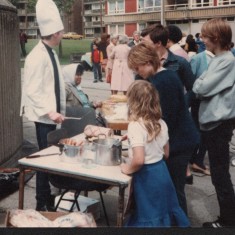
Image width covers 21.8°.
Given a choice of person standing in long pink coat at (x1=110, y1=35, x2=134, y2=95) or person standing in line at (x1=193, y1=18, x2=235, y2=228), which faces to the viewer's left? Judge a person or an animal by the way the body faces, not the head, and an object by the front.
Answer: person standing in line at (x1=193, y1=18, x2=235, y2=228)

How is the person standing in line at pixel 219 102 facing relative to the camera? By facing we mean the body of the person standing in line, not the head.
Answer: to the viewer's left

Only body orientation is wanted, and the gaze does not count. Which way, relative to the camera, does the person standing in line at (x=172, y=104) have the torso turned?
to the viewer's left

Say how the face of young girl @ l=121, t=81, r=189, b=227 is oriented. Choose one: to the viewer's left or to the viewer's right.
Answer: to the viewer's left

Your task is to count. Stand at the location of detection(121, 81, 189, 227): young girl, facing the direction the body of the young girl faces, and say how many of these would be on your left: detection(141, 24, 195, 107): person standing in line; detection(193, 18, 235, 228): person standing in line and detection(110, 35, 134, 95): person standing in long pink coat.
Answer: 0

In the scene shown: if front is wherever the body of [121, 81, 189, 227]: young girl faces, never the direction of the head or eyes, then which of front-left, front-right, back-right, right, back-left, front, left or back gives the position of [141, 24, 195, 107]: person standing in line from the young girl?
front-right

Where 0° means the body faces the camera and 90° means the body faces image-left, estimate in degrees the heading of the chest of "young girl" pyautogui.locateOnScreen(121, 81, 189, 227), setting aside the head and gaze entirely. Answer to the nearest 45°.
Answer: approximately 135°

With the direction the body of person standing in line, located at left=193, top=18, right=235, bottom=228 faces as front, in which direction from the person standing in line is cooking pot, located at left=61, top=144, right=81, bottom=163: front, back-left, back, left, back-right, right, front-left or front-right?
front-left

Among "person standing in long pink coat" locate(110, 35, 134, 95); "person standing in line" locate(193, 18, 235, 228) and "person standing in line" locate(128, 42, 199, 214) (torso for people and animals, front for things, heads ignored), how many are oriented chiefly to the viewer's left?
2

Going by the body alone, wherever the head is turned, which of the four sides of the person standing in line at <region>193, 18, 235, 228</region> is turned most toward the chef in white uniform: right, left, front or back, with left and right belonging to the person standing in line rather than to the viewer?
front

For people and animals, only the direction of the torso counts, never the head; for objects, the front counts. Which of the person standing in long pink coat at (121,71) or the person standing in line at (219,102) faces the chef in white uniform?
the person standing in line at (219,102)

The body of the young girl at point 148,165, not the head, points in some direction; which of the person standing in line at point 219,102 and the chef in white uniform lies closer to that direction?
the chef in white uniform

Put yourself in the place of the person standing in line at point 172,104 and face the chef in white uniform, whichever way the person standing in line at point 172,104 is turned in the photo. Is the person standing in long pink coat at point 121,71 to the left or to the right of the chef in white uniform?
right

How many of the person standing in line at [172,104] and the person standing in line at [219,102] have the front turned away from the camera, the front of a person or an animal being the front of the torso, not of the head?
0
